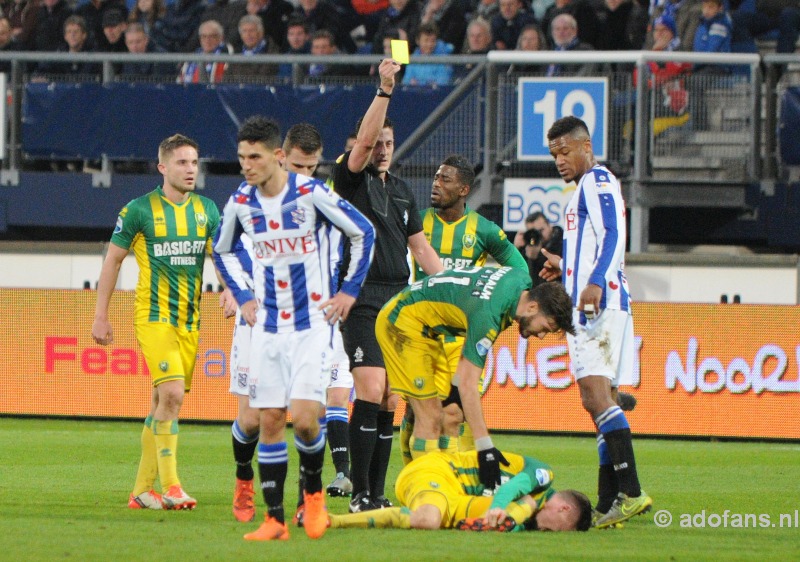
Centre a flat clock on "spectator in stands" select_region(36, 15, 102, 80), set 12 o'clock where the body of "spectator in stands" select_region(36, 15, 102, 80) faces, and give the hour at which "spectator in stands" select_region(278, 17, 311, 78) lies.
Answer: "spectator in stands" select_region(278, 17, 311, 78) is roughly at 10 o'clock from "spectator in stands" select_region(36, 15, 102, 80).

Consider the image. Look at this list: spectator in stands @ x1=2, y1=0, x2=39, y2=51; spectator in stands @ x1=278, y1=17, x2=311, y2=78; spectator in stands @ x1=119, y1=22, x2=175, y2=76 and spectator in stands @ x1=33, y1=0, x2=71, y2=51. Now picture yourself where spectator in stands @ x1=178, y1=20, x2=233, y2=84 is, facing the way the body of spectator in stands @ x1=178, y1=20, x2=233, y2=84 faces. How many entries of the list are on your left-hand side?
1

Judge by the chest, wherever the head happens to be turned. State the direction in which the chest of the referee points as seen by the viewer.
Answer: toward the camera

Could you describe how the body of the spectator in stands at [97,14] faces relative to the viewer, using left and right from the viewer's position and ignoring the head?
facing the viewer

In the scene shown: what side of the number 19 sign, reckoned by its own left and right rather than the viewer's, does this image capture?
front

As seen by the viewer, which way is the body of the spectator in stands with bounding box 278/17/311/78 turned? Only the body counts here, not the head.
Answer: toward the camera

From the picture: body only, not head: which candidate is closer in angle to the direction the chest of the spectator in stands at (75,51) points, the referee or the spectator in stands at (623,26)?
the referee

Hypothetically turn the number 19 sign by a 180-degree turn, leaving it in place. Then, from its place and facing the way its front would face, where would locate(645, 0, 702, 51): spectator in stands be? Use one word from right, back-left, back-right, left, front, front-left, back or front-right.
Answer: front-right

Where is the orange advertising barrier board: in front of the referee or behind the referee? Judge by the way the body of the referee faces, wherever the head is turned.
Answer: behind

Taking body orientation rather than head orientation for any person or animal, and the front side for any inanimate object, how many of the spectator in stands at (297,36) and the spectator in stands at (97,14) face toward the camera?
2

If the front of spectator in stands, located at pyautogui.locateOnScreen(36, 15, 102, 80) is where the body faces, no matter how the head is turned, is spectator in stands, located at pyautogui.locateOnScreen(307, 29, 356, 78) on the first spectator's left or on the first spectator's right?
on the first spectator's left
